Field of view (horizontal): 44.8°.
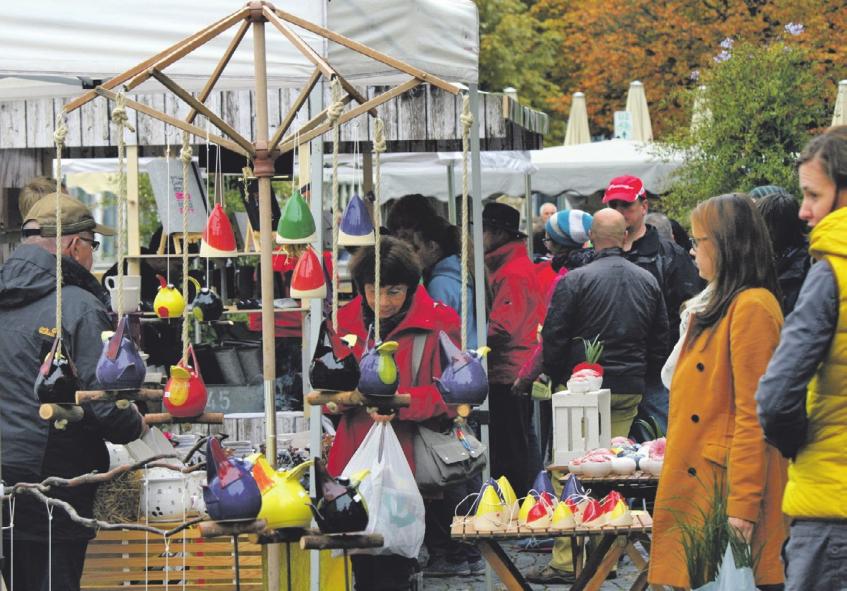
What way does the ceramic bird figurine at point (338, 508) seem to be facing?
to the viewer's right

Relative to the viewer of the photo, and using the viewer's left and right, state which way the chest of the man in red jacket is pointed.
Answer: facing to the left of the viewer

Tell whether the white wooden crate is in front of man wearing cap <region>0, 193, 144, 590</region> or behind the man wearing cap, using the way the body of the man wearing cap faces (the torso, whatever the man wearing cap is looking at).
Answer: in front

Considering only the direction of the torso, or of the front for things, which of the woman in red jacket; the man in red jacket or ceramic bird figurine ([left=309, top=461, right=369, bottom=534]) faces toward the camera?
the woman in red jacket

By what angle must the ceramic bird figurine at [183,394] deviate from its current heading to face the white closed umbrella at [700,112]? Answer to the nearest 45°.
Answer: approximately 180°

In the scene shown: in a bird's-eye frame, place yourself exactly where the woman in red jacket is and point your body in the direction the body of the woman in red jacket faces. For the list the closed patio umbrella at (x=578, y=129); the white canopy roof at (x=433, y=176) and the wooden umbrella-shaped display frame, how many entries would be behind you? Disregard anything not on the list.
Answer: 2

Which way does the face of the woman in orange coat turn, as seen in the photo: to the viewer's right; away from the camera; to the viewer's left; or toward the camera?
to the viewer's left

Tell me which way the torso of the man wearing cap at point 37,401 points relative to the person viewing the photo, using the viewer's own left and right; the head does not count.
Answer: facing away from the viewer and to the right of the viewer

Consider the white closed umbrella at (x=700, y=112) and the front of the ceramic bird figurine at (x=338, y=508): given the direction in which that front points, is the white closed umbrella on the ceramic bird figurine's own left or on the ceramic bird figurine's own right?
on the ceramic bird figurine's own left

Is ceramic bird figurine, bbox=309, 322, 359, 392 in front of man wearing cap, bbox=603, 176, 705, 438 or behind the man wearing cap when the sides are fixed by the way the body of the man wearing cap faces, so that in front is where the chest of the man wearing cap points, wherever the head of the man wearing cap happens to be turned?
in front

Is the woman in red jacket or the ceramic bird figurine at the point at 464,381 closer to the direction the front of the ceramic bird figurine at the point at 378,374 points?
the ceramic bird figurine

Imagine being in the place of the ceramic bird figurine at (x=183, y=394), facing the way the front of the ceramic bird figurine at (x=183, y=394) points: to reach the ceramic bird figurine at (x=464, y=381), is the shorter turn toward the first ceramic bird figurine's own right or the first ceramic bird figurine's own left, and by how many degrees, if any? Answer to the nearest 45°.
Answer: approximately 135° to the first ceramic bird figurine's own left
